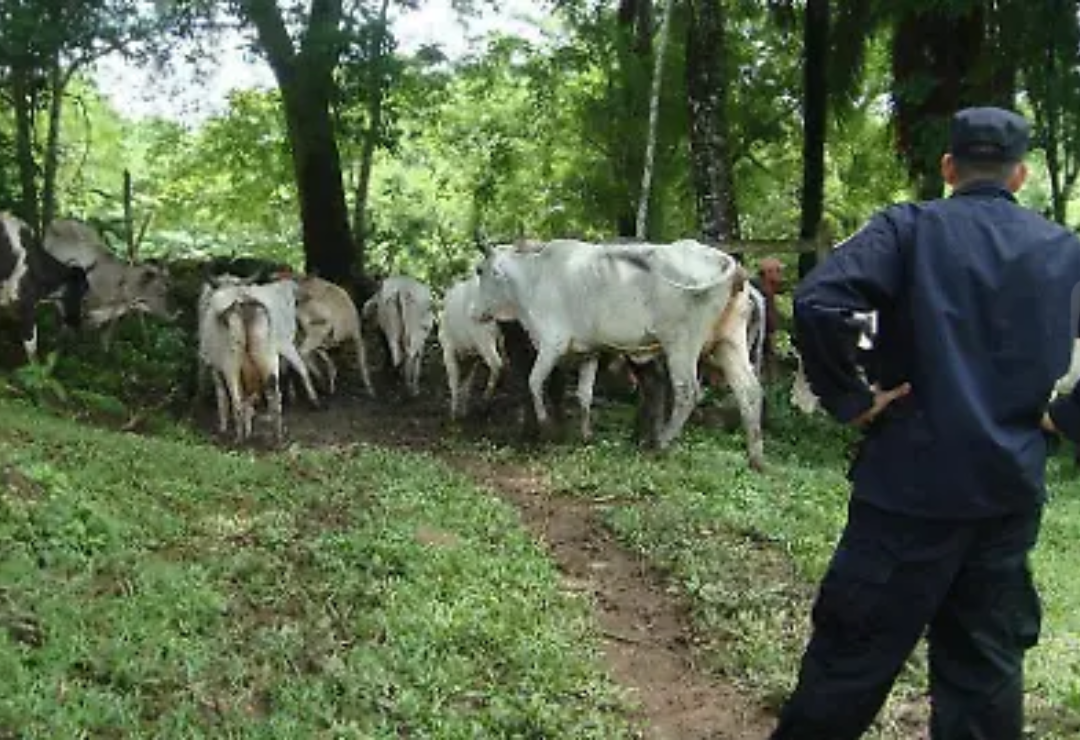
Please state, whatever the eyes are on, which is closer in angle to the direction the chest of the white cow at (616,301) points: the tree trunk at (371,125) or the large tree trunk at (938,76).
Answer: the tree trunk

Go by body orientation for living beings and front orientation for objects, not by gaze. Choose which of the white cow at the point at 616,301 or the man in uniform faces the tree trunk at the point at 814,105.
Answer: the man in uniform

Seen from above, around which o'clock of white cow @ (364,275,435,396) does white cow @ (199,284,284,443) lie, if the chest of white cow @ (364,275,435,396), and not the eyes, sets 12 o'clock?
white cow @ (199,284,284,443) is roughly at 7 o'clock from white cow @ (364,275,435,396).

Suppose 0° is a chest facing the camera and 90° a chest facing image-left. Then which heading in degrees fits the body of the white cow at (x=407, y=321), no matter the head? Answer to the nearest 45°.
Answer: approximately 180°

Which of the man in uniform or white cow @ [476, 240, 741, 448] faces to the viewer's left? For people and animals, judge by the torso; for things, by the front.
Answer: the white cow

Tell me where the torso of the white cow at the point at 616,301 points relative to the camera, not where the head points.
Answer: to the viewer's left

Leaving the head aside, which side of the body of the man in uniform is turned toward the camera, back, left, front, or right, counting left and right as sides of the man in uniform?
back

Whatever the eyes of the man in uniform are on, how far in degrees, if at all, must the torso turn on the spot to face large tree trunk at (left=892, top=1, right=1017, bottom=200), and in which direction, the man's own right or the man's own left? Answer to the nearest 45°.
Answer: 0° — they already face it
